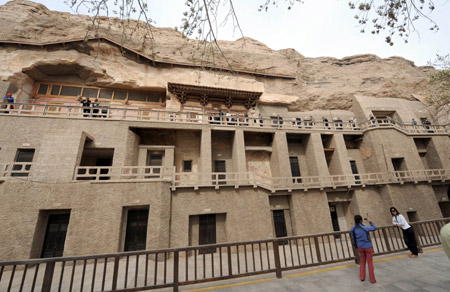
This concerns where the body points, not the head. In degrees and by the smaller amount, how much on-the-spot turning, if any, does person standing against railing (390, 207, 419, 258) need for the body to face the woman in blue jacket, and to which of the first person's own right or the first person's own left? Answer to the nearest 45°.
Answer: approximately 45° to the first person's own left

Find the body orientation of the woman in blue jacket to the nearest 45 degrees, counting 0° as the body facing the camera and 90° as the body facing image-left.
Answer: approximately 225°

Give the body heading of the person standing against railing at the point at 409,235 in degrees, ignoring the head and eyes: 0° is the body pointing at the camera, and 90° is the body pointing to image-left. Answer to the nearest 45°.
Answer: approximately 45°

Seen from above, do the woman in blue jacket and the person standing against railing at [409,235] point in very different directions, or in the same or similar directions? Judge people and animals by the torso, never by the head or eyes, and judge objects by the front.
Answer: very different directions

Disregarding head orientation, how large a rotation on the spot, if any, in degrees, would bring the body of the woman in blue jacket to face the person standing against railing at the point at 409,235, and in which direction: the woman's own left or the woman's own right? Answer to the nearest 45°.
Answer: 0° — they already face them
